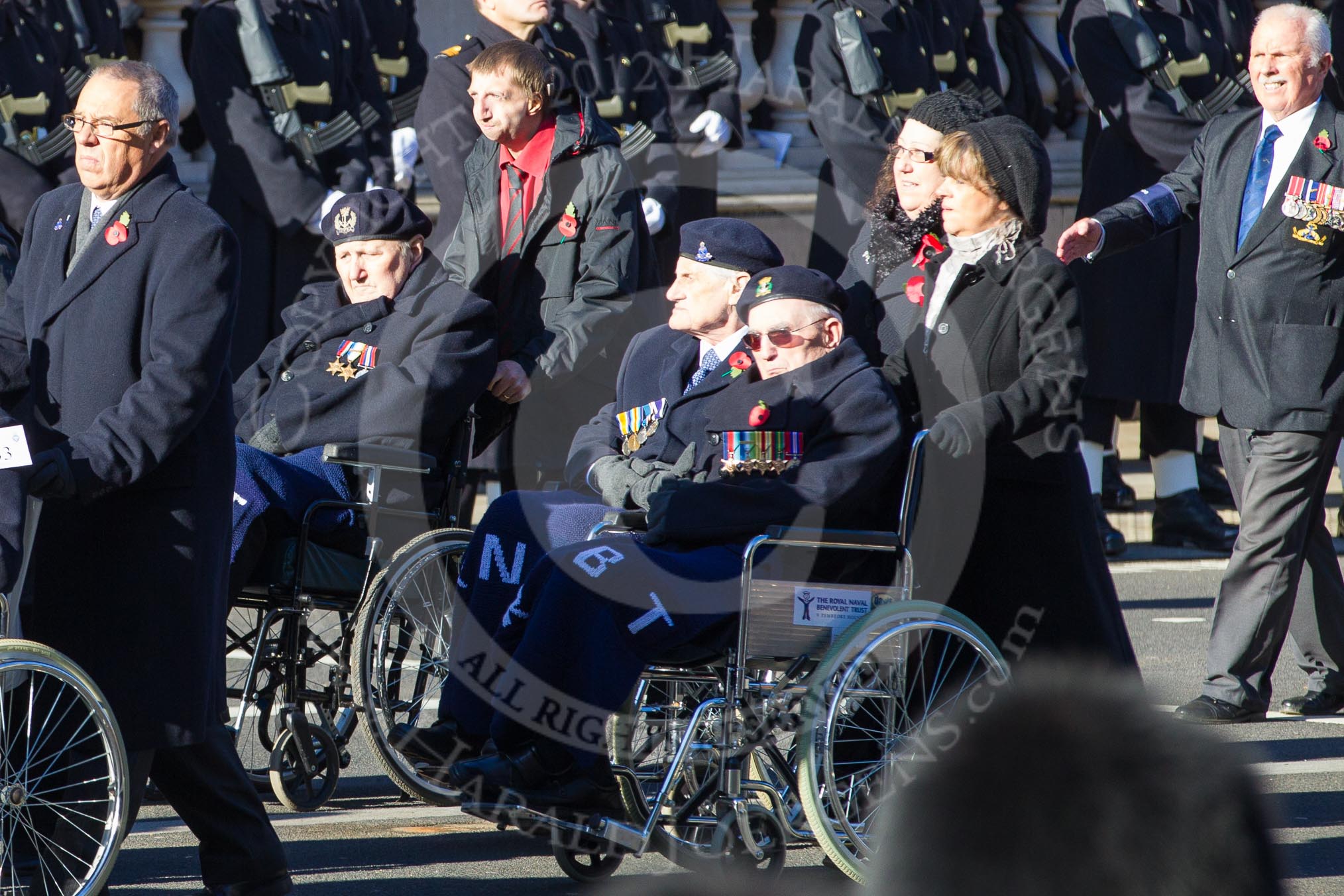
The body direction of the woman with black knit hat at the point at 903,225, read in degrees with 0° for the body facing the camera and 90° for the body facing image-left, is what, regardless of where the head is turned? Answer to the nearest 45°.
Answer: approximately 45°

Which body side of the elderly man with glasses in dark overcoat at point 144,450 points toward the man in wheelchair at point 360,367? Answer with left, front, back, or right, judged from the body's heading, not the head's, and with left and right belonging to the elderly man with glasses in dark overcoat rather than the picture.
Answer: back

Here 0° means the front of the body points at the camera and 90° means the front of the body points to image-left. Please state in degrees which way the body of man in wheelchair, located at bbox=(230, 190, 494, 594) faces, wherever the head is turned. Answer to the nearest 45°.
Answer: approximately 45°

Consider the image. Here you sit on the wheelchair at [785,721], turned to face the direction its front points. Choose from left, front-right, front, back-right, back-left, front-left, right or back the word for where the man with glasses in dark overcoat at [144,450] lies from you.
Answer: front-right

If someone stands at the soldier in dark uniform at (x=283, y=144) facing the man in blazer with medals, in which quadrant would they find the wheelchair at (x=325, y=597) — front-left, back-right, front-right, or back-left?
front-right

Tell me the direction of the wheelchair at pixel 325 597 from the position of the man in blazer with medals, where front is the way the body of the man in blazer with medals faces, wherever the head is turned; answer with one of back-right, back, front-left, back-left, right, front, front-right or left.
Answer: front

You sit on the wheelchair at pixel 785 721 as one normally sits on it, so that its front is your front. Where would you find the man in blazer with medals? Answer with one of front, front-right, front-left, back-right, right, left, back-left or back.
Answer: back

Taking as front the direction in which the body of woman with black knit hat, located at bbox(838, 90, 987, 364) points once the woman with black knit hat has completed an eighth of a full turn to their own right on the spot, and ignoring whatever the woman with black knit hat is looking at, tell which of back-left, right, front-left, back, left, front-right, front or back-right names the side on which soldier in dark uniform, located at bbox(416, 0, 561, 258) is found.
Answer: front-right

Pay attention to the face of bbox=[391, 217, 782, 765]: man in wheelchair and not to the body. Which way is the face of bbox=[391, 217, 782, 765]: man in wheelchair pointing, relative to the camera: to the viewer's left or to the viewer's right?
to the viewer's left

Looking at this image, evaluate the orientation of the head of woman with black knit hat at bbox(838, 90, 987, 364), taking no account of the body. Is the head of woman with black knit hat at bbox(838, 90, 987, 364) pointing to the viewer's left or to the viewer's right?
to the viewer's left

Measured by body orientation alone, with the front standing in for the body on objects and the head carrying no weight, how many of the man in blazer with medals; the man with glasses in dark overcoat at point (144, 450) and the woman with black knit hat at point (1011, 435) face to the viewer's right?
0

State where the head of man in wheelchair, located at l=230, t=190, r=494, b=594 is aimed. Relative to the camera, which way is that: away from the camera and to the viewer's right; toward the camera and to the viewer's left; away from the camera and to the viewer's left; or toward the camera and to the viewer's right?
toward the camera and to the viewer's left
